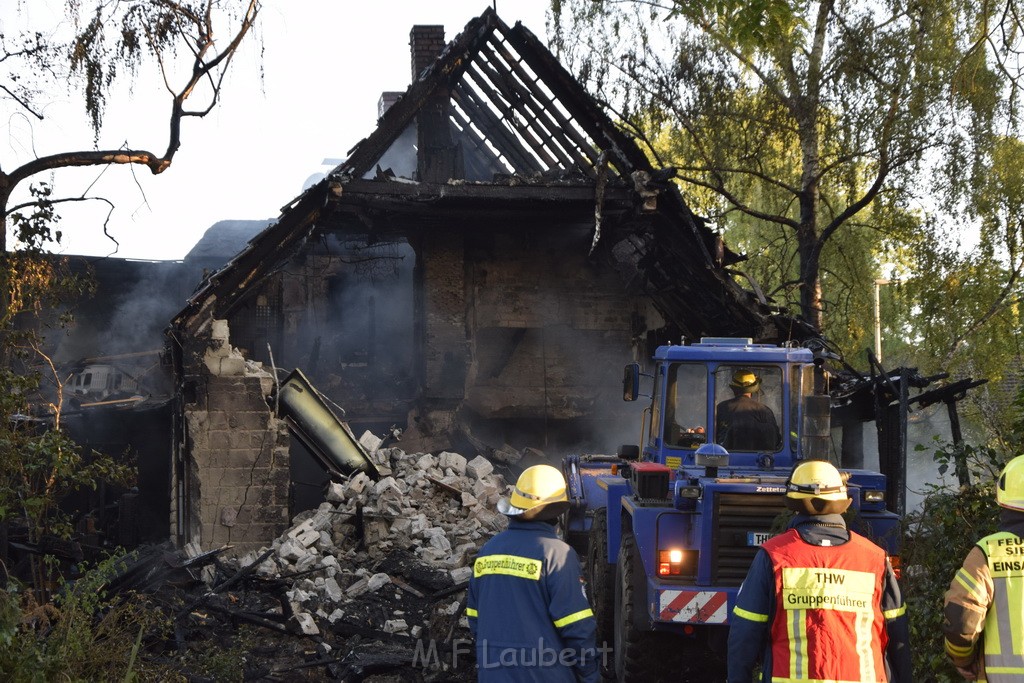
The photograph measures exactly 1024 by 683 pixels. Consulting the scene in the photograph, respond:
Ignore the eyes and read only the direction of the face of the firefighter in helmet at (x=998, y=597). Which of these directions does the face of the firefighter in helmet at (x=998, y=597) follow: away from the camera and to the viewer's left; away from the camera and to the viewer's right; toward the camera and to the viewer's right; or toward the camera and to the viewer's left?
away from the camera and to the viewer's left

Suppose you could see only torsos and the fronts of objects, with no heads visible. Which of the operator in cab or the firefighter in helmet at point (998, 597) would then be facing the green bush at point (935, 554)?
the firefighter in helmet

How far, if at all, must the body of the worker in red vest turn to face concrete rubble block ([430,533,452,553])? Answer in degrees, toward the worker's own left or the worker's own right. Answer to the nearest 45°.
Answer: approximately 45° to the worker's own left

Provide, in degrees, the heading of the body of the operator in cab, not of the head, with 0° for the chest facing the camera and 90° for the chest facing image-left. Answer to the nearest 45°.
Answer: approximately 180°

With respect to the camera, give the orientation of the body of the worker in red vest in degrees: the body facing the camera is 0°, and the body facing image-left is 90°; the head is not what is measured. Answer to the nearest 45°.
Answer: approximately 180°

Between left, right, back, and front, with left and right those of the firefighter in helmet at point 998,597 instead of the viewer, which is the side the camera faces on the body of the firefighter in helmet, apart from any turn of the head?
back

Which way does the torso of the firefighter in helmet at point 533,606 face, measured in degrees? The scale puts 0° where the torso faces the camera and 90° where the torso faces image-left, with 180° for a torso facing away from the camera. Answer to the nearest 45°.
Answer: approximately 225°

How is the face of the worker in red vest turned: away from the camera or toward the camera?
away from the camera

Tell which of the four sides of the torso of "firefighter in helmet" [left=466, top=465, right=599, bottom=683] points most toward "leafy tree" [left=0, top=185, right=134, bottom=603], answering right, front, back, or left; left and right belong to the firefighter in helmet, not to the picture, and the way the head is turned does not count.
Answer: left
